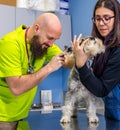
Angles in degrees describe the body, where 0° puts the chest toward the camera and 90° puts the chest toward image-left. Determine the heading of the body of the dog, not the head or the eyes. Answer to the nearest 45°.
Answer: approximately 0°

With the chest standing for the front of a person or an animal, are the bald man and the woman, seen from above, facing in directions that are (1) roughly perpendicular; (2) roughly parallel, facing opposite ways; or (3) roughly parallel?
roughly perpendicular

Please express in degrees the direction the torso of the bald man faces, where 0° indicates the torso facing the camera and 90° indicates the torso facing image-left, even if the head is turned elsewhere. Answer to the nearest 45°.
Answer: approximately 315°
